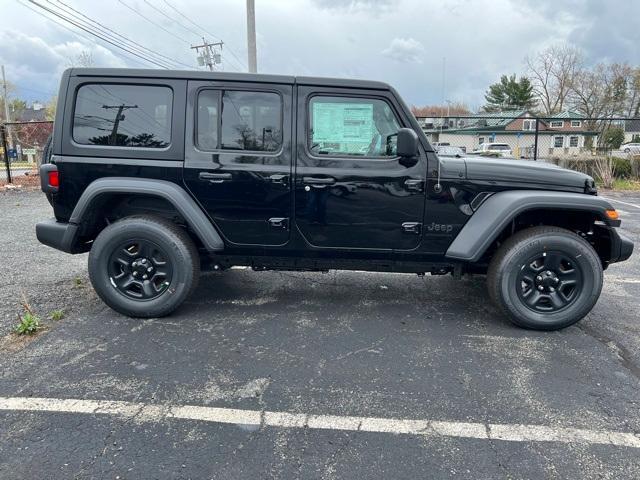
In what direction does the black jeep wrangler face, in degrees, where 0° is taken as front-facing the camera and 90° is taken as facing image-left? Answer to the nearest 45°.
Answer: approximately 270°

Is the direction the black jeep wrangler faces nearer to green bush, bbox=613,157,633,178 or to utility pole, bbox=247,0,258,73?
the green bush

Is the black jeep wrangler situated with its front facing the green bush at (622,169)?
no

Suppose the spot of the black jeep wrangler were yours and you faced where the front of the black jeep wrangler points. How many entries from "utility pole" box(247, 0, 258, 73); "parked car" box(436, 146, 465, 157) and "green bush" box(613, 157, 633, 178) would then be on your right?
0

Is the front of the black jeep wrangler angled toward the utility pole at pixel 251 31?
no

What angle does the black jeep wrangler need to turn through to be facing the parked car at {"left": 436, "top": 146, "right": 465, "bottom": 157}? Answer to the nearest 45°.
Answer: approximately 45° to its left
